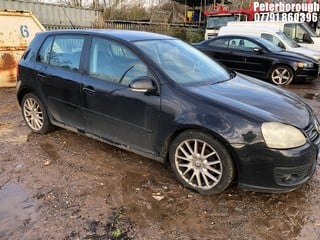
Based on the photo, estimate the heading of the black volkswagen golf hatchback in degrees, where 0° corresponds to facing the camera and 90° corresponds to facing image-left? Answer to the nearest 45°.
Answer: approximately 315°

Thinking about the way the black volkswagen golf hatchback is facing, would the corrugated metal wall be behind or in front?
behind
